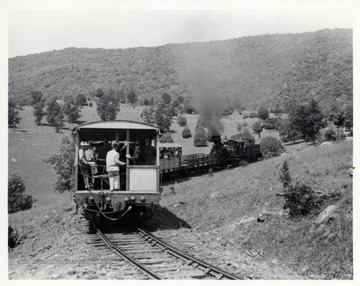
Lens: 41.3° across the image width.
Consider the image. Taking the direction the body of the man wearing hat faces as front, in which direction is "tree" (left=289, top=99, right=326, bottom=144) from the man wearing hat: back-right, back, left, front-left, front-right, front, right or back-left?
left

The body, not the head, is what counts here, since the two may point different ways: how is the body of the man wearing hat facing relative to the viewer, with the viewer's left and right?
facing the viewer and to the right of the viewer

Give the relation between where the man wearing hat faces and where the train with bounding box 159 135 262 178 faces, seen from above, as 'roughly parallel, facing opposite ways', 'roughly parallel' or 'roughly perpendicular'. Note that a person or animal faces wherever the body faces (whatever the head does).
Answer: roughly perpendicular

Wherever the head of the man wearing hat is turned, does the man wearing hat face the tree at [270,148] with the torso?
no
